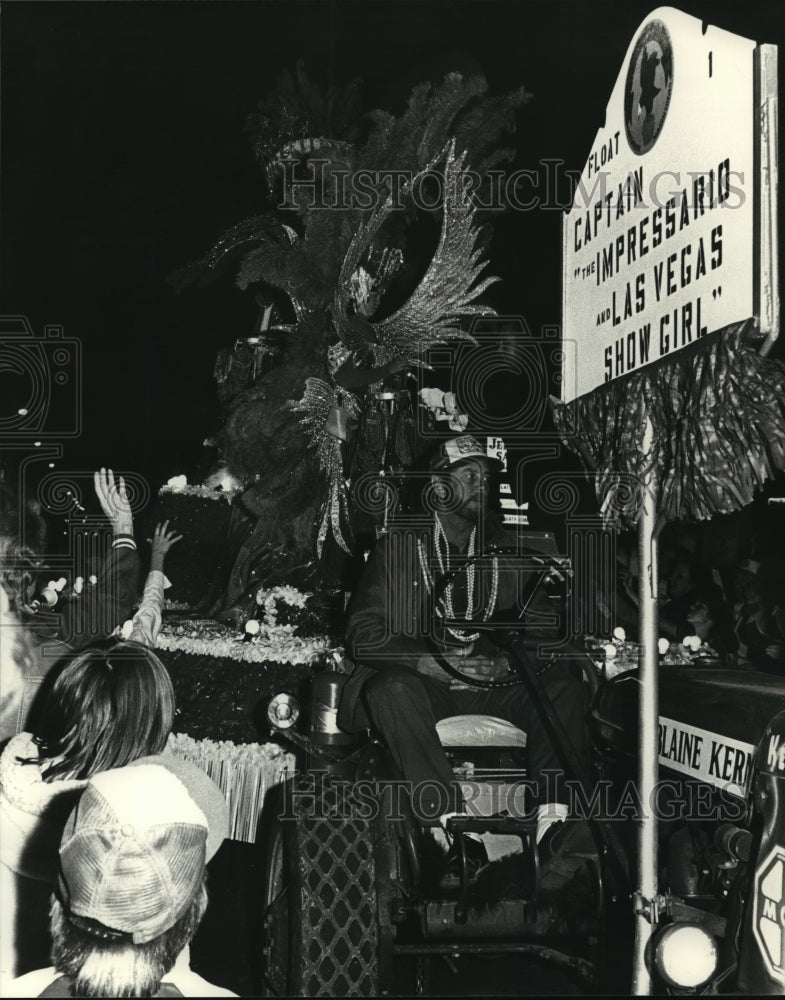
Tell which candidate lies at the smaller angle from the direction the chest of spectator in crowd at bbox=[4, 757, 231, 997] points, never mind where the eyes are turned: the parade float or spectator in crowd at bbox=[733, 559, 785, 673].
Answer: the parade float

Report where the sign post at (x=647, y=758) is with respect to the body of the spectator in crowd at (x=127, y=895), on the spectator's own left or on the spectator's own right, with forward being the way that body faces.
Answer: on the spectator's own right

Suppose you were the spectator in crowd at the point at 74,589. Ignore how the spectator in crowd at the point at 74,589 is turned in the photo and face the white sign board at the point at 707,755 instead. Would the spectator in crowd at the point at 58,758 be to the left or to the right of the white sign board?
right

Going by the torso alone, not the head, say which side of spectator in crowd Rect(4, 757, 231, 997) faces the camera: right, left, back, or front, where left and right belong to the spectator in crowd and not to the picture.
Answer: back

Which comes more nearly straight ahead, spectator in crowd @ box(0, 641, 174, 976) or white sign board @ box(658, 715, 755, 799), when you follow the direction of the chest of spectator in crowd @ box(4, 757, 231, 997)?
the spectator in crowd

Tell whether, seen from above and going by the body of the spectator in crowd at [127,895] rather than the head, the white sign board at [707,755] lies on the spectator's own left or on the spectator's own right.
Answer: on the spectator's own right

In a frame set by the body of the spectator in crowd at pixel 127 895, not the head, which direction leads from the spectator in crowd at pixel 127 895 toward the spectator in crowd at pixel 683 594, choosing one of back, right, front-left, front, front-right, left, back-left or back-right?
front-right
